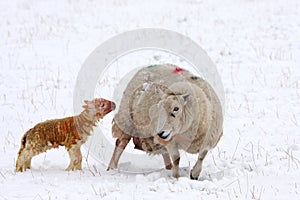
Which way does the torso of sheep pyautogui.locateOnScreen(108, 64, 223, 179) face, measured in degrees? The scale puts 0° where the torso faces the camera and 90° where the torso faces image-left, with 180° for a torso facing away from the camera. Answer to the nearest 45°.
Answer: approximately 315°

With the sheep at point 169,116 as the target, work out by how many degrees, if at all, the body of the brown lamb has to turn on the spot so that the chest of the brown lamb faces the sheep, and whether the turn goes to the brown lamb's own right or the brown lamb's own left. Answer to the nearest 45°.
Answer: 0° — it already faces it

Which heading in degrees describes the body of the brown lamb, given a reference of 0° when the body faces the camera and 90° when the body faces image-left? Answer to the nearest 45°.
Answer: approximately 270°

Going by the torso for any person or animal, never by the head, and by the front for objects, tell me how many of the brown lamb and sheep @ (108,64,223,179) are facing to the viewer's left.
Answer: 0
